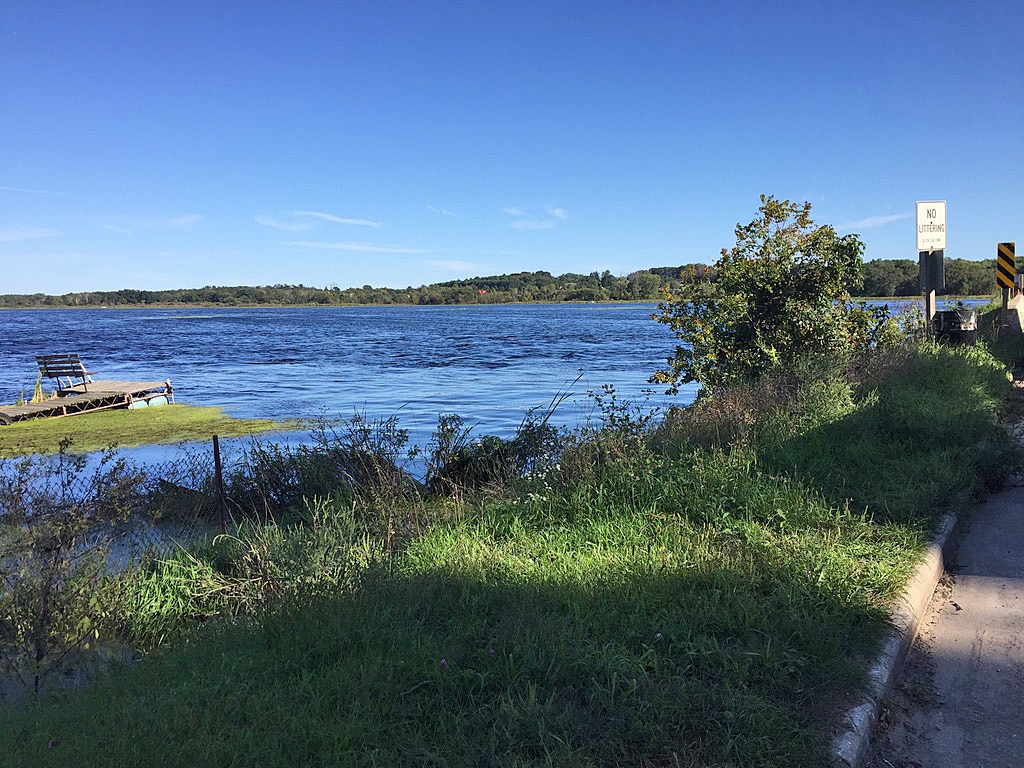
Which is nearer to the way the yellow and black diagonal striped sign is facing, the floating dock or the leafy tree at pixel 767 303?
the leafy tree

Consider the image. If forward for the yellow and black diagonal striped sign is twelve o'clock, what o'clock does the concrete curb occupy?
The concrete curb is roughly at 12 o'clock from the yellow and black diagonal striped sign.

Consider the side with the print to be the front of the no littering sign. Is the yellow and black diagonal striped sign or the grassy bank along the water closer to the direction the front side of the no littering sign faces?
the grassy bank along the water

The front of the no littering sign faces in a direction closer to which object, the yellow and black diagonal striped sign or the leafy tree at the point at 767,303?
the leafy tree

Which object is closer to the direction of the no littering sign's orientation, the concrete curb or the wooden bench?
the concrete curb

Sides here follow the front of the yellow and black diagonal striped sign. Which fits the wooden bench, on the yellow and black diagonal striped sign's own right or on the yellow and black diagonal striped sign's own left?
on the yellow and black diagonal striped sign's own right

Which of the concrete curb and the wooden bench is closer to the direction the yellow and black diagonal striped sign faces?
the concrete curb

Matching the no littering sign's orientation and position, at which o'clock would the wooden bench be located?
The wooden bench is roughly at 3 o'clock from the no littering sign.

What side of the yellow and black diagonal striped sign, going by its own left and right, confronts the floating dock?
right

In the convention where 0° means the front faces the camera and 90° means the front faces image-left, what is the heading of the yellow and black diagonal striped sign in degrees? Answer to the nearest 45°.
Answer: approximately 0°

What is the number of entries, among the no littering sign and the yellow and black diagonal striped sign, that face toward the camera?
2
